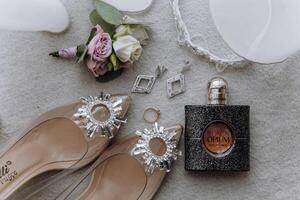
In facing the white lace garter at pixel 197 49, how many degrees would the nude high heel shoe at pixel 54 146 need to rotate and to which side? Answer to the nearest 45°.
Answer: approximately 45° to its right

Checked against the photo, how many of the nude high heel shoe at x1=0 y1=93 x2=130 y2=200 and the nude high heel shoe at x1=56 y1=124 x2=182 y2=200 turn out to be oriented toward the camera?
0

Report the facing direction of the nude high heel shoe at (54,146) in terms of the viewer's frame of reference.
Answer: facing away from the viewer and to the right of the viewer

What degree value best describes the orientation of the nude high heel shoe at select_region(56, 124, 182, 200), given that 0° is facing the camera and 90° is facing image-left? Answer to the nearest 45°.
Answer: approximately 225°
